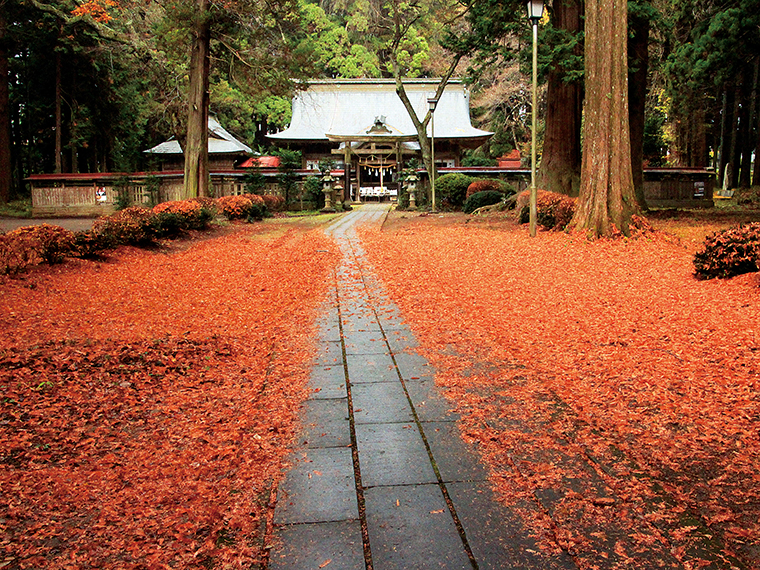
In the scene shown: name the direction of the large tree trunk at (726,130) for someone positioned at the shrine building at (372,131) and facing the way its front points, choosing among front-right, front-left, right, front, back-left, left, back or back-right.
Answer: left

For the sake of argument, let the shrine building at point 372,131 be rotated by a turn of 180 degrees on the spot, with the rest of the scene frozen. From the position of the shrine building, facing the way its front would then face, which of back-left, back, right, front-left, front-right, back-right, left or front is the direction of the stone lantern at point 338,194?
back

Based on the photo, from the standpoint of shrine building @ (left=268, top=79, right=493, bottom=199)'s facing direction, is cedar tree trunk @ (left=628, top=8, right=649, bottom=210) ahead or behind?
ahead

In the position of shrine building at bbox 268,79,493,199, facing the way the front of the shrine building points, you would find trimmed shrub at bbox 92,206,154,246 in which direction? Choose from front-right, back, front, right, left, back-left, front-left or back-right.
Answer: front

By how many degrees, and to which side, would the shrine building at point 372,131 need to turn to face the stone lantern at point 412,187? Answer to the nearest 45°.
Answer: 0° — it already faces it

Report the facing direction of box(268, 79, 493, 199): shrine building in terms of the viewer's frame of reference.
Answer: facing the viewer

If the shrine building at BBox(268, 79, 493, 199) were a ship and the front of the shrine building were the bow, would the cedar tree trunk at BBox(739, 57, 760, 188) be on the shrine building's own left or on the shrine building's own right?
on the shrine building's own left

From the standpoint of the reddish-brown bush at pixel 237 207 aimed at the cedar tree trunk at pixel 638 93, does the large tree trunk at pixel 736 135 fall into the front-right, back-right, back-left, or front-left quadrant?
front-left

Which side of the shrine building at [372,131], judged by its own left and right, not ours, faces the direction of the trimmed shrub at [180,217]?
front
